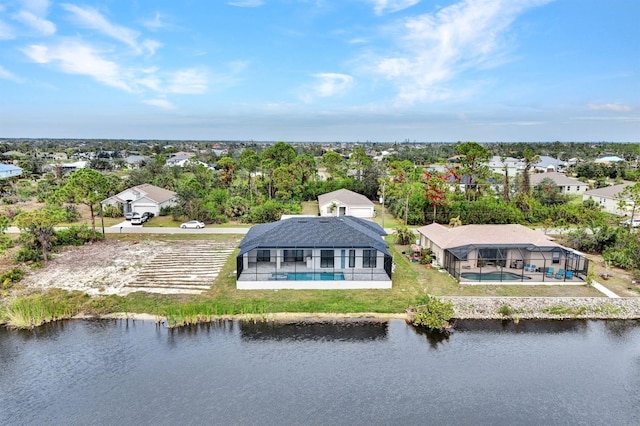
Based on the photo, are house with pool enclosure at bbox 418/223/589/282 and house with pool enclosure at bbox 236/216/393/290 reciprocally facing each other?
no

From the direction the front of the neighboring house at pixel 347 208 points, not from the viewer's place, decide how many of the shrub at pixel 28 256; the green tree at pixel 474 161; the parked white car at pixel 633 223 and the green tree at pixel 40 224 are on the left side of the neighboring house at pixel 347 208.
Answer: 2

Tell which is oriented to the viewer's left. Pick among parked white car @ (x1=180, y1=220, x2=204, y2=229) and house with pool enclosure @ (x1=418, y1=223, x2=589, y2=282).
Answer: the parked white car

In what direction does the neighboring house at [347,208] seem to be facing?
toward the camera

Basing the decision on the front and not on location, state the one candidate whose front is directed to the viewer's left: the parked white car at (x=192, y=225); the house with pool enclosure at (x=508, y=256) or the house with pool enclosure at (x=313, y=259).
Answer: the parked white car

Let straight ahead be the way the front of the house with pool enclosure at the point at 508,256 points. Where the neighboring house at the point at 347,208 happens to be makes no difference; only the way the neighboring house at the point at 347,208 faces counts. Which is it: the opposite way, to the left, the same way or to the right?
the opposite way

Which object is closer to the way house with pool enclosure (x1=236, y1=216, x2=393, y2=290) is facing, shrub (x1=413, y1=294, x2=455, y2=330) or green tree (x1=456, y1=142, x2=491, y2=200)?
the green tree

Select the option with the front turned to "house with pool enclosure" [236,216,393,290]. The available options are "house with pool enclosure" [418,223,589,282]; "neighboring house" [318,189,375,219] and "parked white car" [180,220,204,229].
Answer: the neighboring house

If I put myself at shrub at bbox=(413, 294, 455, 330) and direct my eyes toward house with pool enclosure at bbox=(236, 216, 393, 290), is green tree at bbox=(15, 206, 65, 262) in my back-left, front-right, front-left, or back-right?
front-left

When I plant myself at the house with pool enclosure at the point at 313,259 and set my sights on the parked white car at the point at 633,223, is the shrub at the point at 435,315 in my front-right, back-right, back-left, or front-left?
front-right

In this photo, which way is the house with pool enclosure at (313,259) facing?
away from the camera

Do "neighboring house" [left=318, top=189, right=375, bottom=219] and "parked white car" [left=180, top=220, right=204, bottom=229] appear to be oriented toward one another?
no

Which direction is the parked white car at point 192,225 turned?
to the viewer's left

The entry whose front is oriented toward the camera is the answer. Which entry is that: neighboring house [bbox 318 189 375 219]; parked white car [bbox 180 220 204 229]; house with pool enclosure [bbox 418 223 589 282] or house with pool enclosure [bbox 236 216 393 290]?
the neighboring house

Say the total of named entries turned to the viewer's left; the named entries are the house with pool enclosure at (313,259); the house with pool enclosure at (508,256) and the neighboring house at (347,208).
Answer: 0

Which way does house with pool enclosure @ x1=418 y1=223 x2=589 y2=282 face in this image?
away from the camera

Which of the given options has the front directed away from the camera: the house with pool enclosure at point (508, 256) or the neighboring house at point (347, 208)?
the house with pool enclosure

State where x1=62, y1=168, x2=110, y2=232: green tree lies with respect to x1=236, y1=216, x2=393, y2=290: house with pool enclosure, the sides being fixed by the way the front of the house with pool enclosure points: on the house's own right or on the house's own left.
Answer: on the house's own left

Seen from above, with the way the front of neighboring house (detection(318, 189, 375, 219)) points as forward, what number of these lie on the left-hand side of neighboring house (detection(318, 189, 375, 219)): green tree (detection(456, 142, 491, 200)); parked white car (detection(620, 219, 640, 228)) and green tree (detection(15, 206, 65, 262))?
2

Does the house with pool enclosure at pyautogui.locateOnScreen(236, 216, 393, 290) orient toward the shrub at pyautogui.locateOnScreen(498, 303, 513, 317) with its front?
no

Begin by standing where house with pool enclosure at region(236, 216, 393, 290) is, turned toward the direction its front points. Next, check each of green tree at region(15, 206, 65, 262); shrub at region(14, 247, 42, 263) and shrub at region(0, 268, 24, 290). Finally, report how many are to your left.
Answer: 3
